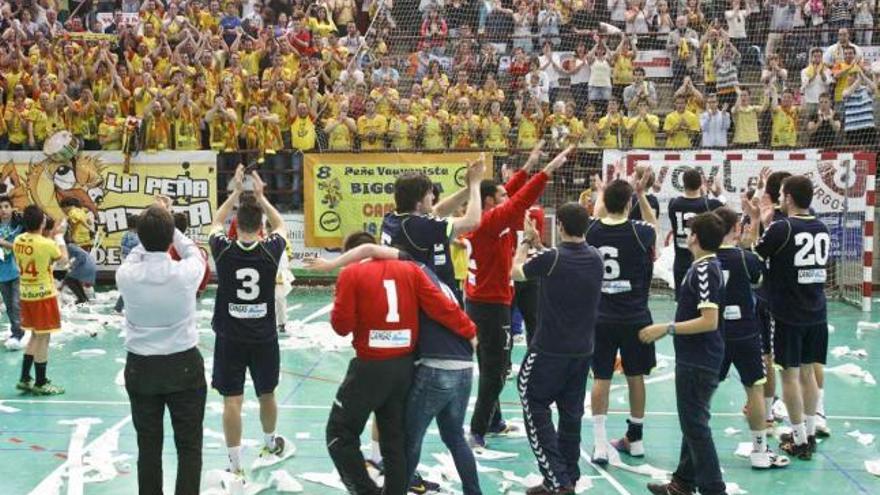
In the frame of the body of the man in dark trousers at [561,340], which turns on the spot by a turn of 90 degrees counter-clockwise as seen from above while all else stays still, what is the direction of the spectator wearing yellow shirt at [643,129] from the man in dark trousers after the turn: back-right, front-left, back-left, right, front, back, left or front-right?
back-right

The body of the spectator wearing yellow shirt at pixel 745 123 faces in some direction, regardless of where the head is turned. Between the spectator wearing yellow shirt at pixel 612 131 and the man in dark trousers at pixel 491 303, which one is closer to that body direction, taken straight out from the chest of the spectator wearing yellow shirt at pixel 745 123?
the man in dark trousers

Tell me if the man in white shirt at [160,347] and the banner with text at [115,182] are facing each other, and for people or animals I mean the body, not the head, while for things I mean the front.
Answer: yes

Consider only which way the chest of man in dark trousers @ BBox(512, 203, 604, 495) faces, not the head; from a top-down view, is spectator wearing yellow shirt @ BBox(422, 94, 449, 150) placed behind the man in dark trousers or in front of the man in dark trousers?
in front

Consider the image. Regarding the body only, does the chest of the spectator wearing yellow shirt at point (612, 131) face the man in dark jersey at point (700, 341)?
yes

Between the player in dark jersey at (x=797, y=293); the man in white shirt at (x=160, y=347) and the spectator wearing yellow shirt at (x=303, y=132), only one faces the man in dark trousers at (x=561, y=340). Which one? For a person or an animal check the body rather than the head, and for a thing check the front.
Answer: the spectator wearing yellow shirt

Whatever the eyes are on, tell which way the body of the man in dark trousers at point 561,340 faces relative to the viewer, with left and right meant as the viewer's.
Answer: facing away from the viewer and to the left of the viewer

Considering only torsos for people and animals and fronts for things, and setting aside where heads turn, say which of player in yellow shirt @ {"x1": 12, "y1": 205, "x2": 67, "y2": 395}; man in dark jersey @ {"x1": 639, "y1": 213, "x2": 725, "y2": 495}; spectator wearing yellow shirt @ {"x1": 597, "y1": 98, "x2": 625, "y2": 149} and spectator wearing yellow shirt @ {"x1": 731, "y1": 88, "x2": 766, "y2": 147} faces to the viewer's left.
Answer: the man in dark jersey

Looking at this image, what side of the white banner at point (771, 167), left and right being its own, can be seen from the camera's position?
front

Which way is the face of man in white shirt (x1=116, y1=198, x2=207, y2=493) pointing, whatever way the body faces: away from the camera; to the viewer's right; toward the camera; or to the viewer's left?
away from the camera

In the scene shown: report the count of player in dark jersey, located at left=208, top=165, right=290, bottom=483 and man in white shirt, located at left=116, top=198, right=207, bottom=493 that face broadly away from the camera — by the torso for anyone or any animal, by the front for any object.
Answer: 2

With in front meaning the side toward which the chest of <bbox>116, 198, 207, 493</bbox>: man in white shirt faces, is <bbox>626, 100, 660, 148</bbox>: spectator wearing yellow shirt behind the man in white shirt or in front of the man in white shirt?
in front

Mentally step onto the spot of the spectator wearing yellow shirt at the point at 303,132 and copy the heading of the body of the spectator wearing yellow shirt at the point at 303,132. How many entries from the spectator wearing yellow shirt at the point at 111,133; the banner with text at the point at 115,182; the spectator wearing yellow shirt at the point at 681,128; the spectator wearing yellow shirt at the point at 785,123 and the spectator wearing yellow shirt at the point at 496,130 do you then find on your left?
3

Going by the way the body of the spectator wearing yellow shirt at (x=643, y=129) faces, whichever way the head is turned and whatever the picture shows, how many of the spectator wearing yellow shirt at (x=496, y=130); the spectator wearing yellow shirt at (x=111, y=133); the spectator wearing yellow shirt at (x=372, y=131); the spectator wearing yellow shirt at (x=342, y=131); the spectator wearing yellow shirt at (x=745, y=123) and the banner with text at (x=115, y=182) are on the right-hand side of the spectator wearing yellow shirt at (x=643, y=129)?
5
